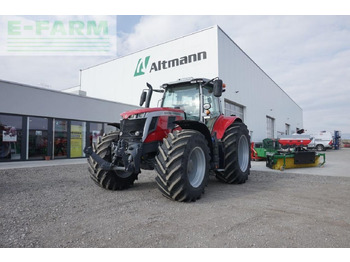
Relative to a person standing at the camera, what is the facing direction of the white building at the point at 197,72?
facing the viewer and to the left of the viewer

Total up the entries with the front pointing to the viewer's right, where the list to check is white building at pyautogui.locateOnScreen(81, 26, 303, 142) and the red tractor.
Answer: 0

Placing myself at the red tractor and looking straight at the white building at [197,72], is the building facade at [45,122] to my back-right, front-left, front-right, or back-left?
front-left

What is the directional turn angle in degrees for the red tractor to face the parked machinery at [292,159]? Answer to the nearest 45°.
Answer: approximately 180°

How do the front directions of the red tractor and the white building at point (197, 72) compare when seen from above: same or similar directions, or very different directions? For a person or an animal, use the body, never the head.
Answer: same or similar directions

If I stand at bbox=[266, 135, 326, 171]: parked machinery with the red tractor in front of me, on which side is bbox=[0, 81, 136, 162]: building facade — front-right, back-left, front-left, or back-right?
front-right

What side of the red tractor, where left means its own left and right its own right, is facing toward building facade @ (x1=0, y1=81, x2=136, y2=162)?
right

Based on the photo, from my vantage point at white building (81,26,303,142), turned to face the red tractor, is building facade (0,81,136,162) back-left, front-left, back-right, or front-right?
front-right

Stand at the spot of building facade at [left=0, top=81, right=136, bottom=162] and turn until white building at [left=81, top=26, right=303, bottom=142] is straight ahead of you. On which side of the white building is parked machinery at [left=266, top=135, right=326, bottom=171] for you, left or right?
right
